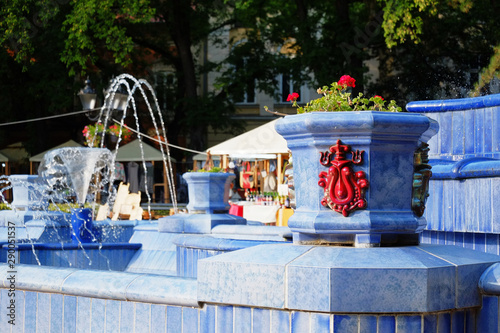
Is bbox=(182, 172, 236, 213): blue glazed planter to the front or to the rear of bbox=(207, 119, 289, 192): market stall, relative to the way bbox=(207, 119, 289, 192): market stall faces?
to the front

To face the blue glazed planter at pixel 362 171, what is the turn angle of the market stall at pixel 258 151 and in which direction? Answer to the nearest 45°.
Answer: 0° — it already faces it

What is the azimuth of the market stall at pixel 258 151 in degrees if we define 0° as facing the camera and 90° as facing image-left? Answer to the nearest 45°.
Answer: approximately 0°
